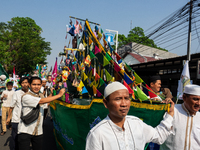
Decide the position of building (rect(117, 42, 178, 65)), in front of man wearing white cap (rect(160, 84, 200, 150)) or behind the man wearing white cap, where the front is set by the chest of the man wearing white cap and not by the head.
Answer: behind

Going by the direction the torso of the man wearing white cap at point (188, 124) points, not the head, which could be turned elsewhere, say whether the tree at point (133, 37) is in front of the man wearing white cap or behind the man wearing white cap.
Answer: behind

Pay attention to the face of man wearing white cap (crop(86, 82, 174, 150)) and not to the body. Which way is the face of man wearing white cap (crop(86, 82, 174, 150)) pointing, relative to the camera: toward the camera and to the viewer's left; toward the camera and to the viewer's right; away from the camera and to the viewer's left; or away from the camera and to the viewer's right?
toward the camera and to the viewer's right

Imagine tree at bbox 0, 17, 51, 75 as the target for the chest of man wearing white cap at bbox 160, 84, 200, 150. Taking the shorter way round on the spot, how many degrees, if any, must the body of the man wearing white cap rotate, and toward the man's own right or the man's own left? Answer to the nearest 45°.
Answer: approximately 180°

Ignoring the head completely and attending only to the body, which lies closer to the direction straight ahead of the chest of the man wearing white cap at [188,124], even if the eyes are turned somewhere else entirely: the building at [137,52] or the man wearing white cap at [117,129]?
the man wearing white cap

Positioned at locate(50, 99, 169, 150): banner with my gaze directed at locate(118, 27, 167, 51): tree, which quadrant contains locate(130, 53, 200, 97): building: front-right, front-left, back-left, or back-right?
front-right
